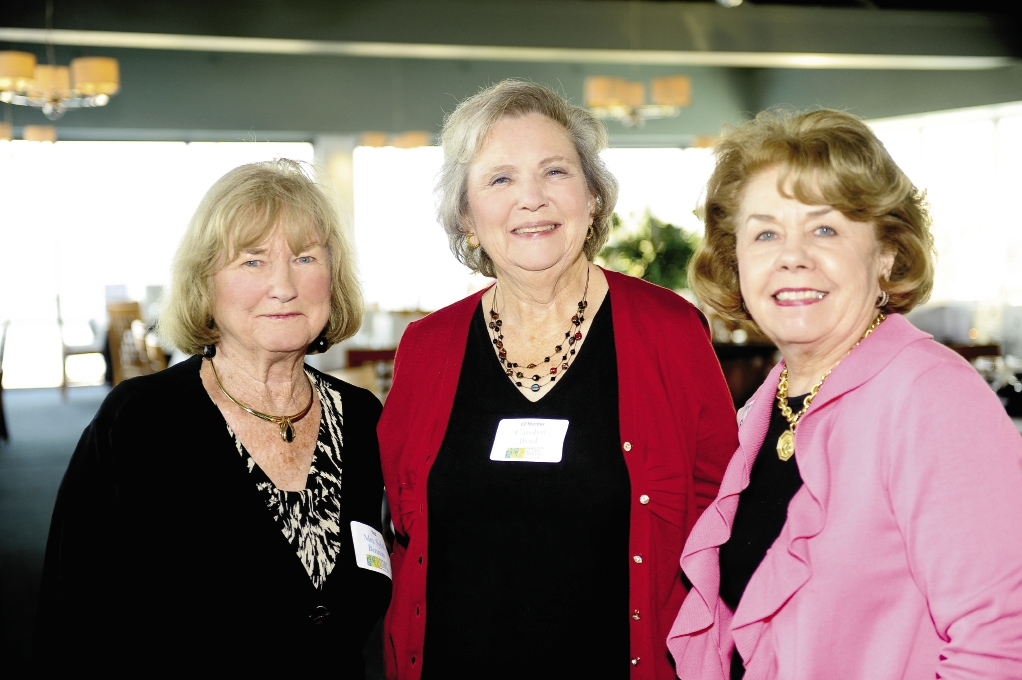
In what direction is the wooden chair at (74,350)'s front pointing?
to the viewer's right

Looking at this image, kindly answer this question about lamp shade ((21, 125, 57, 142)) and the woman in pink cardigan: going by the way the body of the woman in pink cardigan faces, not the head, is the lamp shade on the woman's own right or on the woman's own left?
on the woman's own right

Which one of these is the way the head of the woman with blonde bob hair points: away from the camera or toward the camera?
toward the camera

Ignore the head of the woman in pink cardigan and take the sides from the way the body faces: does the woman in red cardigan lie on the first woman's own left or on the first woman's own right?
on the first woman's own right

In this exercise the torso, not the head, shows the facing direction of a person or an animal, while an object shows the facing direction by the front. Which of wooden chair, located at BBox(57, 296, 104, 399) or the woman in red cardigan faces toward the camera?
the woman in red cardigan

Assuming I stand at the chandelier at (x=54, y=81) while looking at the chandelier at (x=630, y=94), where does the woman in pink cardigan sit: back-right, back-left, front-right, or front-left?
front-right

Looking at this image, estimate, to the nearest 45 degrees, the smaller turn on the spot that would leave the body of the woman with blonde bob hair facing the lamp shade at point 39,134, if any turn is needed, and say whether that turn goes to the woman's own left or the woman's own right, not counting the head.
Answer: approximately 135° to the woman's own left

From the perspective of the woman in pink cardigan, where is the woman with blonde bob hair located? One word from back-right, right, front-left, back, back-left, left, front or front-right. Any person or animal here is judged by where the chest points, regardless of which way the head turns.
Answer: front-right

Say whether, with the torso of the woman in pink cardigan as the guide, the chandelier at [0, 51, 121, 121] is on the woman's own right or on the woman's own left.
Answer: on the woman's own right

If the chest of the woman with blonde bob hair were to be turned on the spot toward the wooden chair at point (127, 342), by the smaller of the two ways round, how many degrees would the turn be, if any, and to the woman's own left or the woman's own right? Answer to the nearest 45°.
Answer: approximately 135° to the woman's own left

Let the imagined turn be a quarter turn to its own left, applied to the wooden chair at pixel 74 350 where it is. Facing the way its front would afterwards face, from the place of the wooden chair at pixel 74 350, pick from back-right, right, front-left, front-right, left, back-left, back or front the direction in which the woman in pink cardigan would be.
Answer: back

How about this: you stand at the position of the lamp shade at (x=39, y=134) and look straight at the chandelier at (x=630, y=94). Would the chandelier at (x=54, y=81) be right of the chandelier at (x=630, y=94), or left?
right

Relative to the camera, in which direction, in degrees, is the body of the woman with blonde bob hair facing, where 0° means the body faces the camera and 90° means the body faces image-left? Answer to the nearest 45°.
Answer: approximately 315°

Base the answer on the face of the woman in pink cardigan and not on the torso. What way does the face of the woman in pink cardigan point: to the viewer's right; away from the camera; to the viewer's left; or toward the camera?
toward the camera

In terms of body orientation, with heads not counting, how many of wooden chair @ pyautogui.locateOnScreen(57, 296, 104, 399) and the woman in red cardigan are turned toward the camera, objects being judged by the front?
1

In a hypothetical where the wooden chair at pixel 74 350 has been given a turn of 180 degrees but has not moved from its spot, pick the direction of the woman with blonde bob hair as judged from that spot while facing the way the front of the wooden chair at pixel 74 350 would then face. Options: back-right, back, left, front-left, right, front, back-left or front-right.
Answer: left

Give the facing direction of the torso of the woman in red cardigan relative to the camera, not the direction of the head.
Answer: toward the camera
